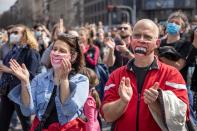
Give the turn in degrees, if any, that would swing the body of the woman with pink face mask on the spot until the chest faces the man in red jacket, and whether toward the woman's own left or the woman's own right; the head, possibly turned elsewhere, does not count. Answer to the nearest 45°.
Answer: approximately 90° to the woman's own left

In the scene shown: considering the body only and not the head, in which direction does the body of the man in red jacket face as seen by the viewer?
toward the camera

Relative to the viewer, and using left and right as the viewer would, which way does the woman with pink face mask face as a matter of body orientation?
facing the viewer and to the left of the viewer

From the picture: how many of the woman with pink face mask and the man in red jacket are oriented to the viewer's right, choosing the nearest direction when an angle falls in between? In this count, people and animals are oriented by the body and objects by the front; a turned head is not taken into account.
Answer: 0

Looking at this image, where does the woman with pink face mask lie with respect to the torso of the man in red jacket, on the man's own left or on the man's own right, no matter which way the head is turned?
on the man's own right
